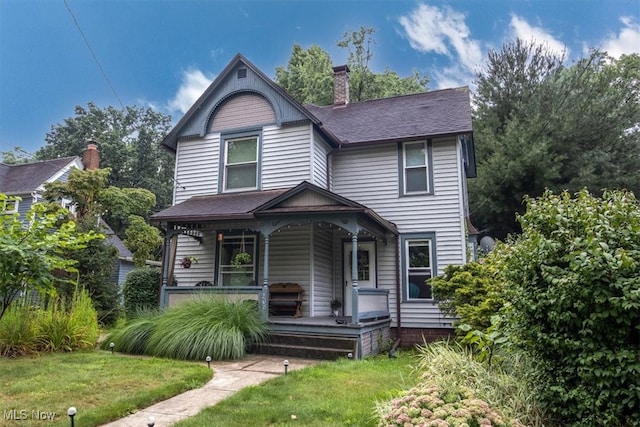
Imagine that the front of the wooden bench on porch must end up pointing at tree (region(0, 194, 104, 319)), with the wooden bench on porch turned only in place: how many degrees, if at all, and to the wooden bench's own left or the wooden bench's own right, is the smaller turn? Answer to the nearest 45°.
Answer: approximately 45° to the wooden bench's own right

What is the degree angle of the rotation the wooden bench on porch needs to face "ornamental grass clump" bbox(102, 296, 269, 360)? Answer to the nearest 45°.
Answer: approximately 45° to its right

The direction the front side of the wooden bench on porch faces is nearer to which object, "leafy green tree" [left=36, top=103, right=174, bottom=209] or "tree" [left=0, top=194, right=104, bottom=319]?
the tree

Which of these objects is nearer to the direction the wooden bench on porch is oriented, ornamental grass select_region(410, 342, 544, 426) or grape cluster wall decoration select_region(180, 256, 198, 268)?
the ornamental grass

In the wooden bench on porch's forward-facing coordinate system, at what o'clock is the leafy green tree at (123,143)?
The leafy green tree is roughly at 5 o'clock from the wooden bench on porch.

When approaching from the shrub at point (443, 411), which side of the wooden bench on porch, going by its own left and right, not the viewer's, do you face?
front

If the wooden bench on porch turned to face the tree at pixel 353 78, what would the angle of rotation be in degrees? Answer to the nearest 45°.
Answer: approximately 180°

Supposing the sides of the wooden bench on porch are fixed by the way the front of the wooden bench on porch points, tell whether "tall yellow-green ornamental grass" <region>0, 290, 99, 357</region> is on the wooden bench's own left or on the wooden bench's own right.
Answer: on the wooden bench's own right

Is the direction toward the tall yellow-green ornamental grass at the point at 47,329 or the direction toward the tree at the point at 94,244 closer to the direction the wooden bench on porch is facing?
the tall yellow-green ornamental grass

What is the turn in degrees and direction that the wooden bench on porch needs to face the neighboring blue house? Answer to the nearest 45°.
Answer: approximately 135° to its right

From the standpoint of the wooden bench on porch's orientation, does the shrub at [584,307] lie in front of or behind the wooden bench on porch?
in front

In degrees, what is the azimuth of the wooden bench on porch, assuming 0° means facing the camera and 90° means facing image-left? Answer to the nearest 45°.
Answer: approximately 0°

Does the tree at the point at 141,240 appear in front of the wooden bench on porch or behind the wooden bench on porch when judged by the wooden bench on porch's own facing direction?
behind

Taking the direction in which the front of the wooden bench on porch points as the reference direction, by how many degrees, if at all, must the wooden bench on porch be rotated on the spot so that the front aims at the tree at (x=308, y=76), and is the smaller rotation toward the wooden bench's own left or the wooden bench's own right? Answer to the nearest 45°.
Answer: approximately 180°

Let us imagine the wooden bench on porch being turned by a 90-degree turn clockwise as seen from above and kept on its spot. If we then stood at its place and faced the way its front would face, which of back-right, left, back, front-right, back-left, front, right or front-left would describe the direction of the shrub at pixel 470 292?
back-left

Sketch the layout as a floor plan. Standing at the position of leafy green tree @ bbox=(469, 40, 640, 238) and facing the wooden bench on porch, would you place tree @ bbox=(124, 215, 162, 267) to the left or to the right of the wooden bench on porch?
right

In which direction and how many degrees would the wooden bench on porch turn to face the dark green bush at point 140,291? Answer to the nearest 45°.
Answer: approximately 90° to its right
